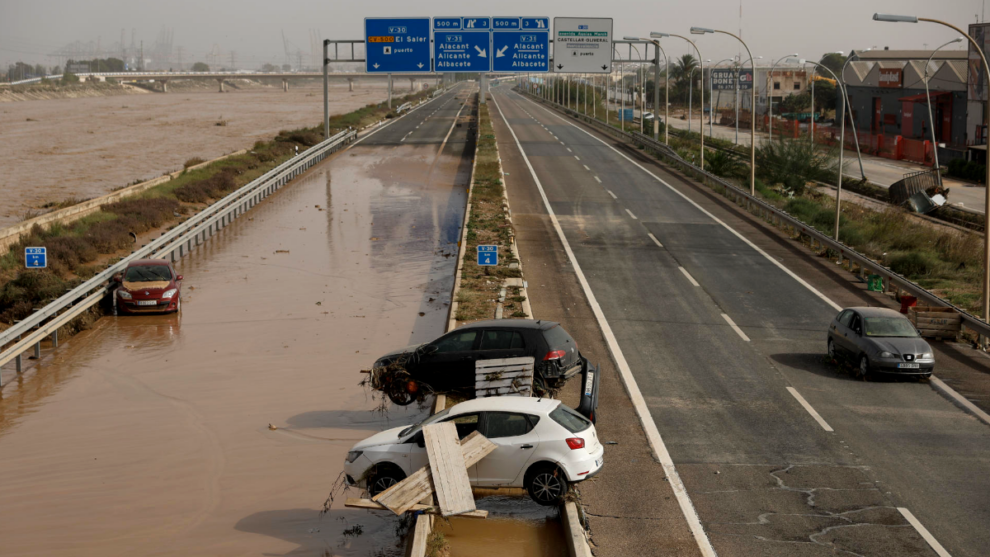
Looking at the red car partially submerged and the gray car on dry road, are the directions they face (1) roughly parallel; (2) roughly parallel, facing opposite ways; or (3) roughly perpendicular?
roughly parallel

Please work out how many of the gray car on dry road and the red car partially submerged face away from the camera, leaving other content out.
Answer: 0

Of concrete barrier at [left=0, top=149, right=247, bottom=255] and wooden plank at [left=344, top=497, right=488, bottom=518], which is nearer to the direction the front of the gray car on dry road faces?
the wooden plank

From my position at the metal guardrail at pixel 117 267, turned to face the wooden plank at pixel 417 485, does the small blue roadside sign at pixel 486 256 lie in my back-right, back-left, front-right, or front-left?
front-left

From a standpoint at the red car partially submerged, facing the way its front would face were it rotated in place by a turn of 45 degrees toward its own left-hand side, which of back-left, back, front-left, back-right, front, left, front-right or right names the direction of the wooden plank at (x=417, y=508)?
front-right

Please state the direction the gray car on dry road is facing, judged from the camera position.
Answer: facing the viewer and to the right of the viewer

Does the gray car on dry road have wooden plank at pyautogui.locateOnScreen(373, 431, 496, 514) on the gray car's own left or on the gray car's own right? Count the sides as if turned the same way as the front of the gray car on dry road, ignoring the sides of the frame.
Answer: on the gray car's own right

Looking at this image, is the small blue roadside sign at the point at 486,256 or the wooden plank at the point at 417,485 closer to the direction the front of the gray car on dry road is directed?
the wooden plank

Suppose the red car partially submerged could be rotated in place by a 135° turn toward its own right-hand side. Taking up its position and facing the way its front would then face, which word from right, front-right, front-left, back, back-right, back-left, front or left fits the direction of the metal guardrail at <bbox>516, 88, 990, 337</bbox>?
back-right

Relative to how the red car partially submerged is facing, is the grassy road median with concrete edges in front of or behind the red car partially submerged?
in front

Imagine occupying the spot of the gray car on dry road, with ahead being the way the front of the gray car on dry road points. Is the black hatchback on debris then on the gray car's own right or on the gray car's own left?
on the gray car's own right

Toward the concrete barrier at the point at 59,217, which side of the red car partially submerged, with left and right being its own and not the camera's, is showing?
back

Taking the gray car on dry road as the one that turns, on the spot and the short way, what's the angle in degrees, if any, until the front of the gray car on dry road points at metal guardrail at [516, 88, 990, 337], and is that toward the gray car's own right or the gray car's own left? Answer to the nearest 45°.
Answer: approximately 135° to the gray car's own left

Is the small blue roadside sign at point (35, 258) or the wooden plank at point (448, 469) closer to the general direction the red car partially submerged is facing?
the wooden plank

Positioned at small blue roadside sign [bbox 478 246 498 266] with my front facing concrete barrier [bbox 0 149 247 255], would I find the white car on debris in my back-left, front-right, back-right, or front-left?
back-left

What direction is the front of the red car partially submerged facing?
toward the camera

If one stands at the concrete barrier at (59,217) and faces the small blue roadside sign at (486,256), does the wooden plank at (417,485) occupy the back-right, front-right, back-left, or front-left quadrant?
front-right
